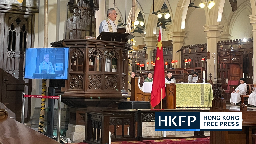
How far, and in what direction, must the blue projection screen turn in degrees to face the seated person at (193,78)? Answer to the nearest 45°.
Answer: approximately 135° to its left

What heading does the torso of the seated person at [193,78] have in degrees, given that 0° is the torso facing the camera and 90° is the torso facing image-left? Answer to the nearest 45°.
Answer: approximately 45°

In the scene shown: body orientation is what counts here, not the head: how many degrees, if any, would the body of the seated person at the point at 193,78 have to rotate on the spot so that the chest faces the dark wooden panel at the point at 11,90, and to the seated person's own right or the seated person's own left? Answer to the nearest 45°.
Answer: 0° — they already face it

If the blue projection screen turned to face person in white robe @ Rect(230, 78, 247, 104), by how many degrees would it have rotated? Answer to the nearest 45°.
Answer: approximately 135° to its left

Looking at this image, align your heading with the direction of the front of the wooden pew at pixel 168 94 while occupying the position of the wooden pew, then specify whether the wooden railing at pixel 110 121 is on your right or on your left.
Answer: on your right

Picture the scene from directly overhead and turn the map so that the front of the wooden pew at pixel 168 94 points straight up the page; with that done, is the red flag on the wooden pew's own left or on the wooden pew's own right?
on the wooden pew's own right

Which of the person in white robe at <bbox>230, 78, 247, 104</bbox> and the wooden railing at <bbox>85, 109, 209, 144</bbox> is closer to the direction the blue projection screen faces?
the wooden railing
